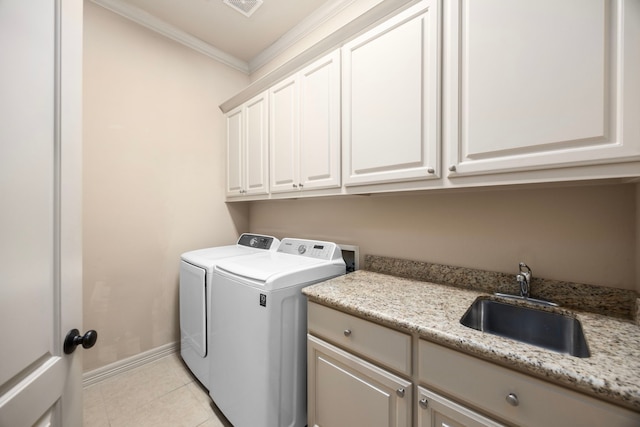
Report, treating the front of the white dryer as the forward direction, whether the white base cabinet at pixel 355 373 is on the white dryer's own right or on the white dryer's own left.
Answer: on the white dryer's own left

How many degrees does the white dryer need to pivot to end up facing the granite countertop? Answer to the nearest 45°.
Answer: approximately 90° to its left

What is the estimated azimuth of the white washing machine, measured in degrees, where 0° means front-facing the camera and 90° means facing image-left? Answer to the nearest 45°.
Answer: approximately 45°

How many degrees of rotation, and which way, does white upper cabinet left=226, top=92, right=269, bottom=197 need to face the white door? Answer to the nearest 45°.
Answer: approximately 45° to its left

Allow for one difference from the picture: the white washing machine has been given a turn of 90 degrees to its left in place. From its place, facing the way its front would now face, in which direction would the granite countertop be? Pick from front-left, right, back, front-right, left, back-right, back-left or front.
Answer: front

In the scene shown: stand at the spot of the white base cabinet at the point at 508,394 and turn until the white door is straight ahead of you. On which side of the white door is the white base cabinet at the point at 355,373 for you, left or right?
right

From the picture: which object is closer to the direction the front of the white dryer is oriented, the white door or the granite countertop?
the white door

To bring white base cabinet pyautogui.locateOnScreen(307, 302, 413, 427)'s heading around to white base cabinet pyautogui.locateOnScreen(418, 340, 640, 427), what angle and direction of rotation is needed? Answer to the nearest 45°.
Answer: approximately 90° to its left
